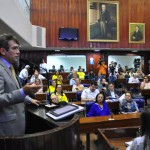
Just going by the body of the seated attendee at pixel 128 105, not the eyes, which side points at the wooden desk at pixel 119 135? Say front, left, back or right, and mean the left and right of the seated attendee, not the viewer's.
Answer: front

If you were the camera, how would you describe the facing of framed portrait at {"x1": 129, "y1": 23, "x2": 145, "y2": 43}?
facing the viewer

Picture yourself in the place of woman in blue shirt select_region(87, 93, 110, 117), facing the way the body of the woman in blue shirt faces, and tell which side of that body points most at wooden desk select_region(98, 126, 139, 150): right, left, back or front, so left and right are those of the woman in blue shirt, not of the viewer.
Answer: front

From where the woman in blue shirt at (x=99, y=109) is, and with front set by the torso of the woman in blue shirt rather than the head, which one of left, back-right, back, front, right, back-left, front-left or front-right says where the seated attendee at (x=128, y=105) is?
back-left

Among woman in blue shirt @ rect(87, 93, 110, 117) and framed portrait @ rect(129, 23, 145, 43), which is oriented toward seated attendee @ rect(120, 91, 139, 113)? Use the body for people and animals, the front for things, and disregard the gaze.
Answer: the framed portrait

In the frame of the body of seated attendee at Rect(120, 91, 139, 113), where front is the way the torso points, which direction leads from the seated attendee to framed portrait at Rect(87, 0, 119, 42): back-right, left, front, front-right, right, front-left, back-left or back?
back

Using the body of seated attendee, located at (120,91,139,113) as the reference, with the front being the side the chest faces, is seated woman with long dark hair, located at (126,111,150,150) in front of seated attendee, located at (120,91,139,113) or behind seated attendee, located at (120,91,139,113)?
in front

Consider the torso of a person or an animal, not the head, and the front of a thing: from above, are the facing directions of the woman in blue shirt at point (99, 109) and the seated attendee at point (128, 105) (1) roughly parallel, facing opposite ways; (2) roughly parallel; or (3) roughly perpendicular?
roughly parallel

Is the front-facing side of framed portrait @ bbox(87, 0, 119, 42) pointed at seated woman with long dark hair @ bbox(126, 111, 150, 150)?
yes

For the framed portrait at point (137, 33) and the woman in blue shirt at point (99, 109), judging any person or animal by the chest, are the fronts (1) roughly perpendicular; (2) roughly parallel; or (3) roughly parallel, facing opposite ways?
roughly parallel

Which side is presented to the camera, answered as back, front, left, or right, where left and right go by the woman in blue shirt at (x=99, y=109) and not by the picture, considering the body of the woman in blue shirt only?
front

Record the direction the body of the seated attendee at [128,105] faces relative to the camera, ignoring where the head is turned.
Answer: toward the camera

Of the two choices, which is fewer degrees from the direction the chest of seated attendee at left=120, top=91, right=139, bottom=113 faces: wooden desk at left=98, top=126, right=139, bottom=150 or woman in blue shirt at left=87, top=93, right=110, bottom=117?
the wooden desk

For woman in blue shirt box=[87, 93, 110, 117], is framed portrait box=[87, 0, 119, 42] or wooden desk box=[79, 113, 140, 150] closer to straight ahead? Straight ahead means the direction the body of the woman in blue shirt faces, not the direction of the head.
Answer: the wooden desk

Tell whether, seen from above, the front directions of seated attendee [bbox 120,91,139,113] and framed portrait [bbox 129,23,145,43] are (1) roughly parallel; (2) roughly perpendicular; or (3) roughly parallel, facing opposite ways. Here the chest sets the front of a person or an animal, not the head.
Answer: roughly parallel

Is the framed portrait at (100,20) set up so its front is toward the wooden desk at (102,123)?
yes
